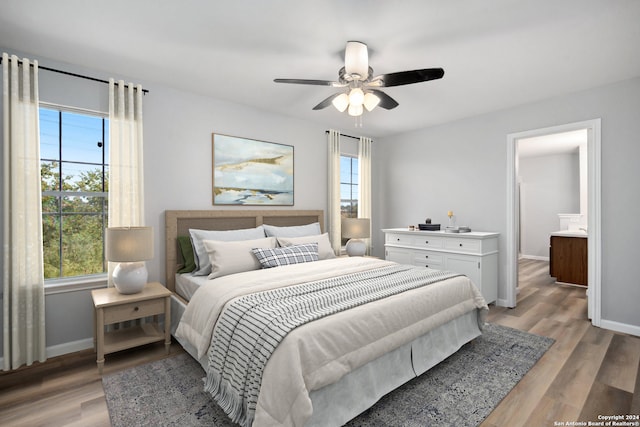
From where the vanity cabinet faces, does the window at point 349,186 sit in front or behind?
in front

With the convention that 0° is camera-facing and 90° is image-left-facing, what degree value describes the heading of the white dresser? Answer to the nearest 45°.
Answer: approximately 45°

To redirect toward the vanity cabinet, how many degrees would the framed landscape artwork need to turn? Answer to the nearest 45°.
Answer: approximately 45° to its left

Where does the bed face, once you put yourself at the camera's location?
facing the viewer and to the right of the viewer

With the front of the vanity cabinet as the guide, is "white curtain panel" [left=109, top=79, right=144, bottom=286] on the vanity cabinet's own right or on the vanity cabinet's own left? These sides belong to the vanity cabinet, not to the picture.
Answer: on the vanity cabinet's own left

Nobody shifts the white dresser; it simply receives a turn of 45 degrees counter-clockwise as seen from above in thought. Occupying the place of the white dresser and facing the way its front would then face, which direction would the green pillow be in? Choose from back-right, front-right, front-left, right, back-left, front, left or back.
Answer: front-right

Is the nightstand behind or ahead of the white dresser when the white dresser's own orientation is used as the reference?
ahead

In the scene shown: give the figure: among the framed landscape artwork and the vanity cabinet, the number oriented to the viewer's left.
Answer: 1

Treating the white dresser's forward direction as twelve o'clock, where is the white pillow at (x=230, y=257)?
The white pillow is roughly at 12 o'clock from the white dresser.
